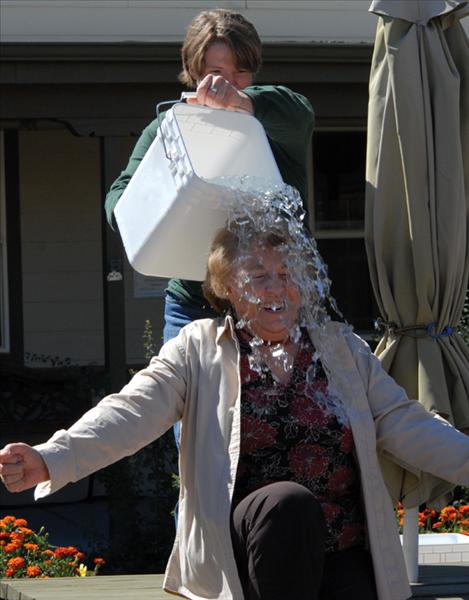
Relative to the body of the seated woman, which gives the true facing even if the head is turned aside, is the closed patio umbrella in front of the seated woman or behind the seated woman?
behind

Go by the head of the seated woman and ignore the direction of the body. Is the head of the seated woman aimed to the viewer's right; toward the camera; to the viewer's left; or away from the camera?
toward the camera

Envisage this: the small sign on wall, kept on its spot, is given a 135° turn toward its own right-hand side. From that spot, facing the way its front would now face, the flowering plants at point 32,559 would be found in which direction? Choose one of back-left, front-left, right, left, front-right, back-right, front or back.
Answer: back-left

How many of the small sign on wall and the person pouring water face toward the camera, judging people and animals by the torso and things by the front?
2

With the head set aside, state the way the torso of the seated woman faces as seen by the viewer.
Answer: toward the camera

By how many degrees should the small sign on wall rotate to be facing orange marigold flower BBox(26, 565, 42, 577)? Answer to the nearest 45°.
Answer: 0° — it already faces it

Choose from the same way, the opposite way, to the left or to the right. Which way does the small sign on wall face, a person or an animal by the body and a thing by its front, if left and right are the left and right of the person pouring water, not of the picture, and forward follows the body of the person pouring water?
the same way

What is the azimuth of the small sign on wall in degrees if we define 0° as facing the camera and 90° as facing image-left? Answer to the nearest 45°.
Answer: approximately 0°

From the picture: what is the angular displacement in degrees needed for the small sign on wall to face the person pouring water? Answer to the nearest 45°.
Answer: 0° — it already faces them

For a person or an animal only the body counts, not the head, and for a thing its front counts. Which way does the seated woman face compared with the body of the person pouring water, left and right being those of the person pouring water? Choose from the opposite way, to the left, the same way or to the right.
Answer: the same way

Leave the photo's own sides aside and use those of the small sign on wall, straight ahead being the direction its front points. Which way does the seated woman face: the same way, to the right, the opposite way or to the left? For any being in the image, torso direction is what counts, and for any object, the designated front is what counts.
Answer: the same way

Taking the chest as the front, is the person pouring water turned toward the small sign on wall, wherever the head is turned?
no

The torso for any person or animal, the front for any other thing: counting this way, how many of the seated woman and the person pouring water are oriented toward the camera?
2

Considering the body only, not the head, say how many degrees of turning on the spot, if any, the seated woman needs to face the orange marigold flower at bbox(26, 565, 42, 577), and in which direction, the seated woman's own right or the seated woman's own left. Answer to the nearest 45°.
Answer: approximately 135° to the seated woman's own right
